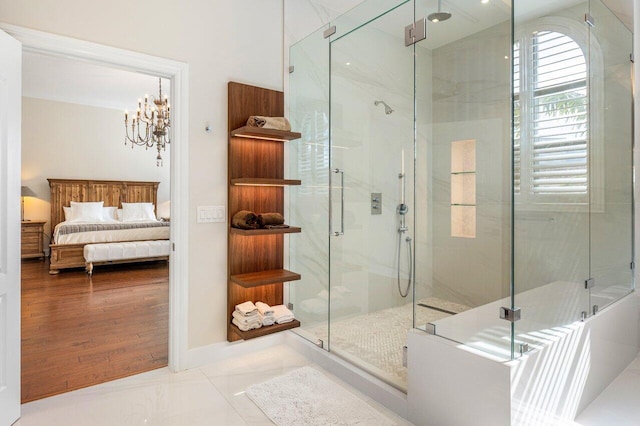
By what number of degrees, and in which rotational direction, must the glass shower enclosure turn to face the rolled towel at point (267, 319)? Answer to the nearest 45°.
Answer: approximately 45° to its right

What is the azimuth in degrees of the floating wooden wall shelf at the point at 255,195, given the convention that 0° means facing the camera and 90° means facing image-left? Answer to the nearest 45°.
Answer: approximately 315°

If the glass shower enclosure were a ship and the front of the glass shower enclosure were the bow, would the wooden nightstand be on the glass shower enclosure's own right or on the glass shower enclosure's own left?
on the glass shower enclosure's own right

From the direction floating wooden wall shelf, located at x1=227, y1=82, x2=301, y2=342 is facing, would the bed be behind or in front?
behind

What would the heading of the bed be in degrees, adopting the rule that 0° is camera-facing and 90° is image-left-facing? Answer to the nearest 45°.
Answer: approximately 0°

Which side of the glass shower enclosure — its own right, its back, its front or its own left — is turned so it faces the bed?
right

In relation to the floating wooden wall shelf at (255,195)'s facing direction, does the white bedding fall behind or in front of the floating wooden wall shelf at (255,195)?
behind

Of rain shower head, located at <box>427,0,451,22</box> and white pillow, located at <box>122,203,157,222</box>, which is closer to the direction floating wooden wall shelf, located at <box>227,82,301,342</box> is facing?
the rain shower head
